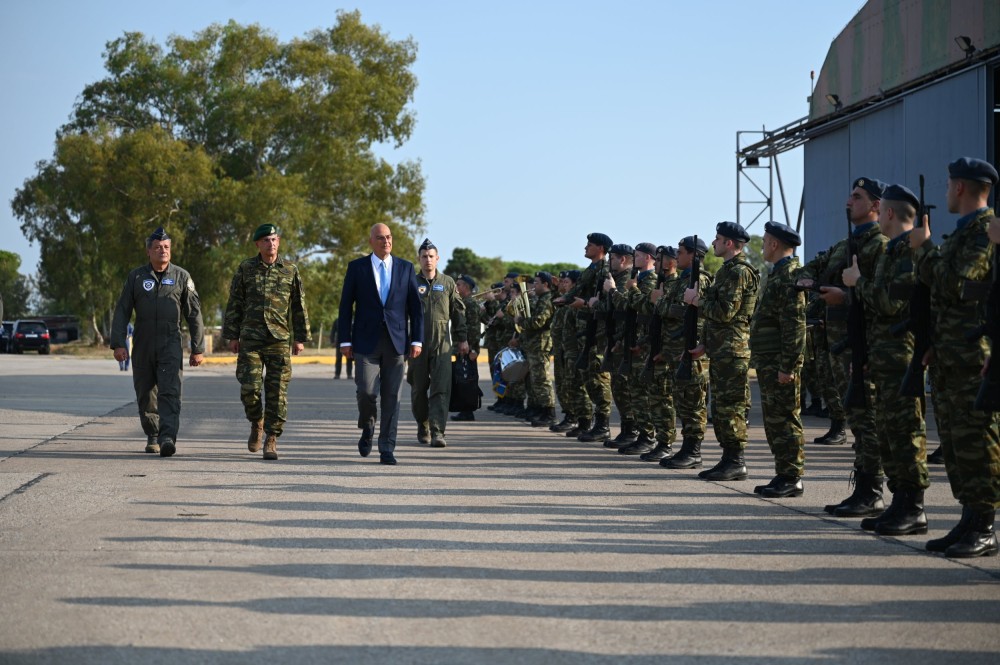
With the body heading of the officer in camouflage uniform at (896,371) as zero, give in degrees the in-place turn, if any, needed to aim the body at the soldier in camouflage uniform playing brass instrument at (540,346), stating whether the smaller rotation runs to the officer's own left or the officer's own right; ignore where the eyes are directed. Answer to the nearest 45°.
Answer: approximately 45° to the officer's own right

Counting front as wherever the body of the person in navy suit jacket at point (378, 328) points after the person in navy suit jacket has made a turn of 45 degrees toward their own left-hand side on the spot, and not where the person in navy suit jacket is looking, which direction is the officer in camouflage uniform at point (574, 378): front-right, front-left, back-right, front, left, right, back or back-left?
left

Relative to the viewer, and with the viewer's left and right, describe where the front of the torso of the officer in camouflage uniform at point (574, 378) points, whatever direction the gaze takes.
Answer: facing to the left of the viewer

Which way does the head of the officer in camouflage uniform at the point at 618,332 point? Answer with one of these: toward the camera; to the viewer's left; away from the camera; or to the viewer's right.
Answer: to the viewer's left

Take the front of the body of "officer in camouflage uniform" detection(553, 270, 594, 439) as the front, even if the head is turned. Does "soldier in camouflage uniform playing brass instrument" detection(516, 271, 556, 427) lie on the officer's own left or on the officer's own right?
on the officer's own right

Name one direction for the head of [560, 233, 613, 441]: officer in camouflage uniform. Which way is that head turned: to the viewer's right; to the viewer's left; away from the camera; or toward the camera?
to the viewer's left

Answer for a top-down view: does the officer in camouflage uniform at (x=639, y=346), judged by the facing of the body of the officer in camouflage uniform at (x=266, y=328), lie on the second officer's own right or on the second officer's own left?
on the second officer's own left

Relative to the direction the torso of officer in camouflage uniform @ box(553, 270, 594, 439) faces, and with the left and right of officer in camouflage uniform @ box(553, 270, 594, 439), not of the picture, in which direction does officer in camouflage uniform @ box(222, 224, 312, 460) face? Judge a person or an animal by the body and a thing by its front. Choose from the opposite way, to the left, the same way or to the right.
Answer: to the left

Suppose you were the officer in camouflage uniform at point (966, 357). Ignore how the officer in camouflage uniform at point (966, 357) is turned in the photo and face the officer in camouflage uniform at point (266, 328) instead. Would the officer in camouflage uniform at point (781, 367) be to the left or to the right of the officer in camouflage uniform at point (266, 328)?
right

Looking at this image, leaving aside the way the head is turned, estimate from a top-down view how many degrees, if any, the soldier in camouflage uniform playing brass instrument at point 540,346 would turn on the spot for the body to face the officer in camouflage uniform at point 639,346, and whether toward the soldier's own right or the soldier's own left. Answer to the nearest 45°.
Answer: approximately 90° to the soldier's own left

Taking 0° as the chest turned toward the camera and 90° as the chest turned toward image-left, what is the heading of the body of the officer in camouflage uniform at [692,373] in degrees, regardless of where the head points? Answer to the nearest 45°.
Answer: approximately 90°

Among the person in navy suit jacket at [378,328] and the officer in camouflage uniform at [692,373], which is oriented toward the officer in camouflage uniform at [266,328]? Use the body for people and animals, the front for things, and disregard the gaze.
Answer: the officer in camouflage uniform at [692,373]

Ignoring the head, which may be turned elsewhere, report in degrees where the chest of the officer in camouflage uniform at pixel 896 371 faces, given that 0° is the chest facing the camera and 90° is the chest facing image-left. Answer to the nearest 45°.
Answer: approximately 90°

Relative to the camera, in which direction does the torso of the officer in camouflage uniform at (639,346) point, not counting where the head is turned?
to the viewer's left

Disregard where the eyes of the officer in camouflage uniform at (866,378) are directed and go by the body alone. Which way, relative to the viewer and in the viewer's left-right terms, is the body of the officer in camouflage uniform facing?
facing to the left of the viewer

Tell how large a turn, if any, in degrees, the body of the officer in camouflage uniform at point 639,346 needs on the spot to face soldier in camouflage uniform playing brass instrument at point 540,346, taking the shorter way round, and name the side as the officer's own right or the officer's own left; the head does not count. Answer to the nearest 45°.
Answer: approximately 90° to the officer's own right

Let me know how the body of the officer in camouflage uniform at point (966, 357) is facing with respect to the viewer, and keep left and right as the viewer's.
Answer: facing to the left of the viewer
